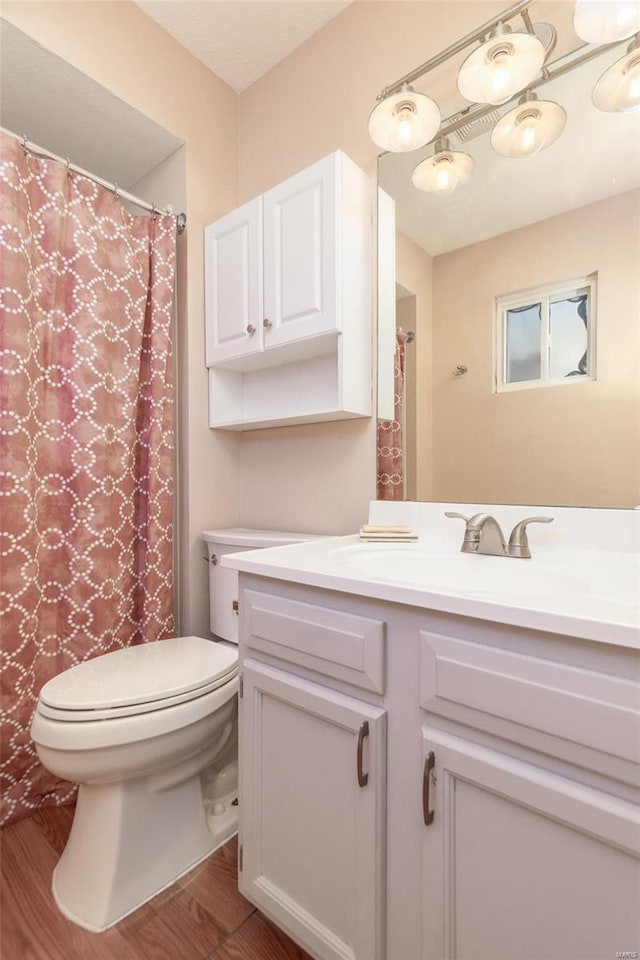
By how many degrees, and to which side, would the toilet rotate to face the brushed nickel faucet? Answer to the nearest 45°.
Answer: approximately 135° to its left

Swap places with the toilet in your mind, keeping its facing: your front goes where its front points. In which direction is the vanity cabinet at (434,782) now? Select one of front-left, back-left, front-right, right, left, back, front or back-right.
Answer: left

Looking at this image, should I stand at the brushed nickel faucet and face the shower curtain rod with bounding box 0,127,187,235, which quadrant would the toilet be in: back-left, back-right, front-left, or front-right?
front-left

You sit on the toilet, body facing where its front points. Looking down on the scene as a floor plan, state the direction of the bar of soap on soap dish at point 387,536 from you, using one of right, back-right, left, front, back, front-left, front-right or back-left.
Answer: back-left

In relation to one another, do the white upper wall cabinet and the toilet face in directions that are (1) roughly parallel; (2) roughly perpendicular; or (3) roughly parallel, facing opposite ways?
roughly parallel

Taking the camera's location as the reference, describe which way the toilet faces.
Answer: facing the viewer and to the left of the viewer

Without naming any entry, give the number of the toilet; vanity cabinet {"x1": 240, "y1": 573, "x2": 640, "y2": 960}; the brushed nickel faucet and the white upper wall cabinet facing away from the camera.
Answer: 0

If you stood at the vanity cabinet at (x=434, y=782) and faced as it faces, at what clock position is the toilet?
The toilet is roughly at 2 o'clock from the vanity cabinet.

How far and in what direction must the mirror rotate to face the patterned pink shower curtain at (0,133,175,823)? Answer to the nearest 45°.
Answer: approximately 45° to its right

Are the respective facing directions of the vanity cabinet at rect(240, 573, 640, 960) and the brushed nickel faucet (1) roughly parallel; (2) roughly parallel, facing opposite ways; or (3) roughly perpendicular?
roughly parallel

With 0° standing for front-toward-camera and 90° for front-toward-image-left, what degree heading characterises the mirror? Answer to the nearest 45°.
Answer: approximately 45°

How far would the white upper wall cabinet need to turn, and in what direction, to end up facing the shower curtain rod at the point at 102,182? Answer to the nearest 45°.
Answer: approximately 45° to its right

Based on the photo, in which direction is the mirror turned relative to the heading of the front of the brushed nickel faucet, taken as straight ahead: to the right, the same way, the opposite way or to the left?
the same way

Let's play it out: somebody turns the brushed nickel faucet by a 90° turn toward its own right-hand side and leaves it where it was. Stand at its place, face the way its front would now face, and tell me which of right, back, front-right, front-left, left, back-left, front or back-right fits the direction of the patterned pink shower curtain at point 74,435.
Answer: front-left

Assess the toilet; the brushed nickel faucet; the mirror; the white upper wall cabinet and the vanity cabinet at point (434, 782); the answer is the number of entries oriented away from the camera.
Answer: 0
